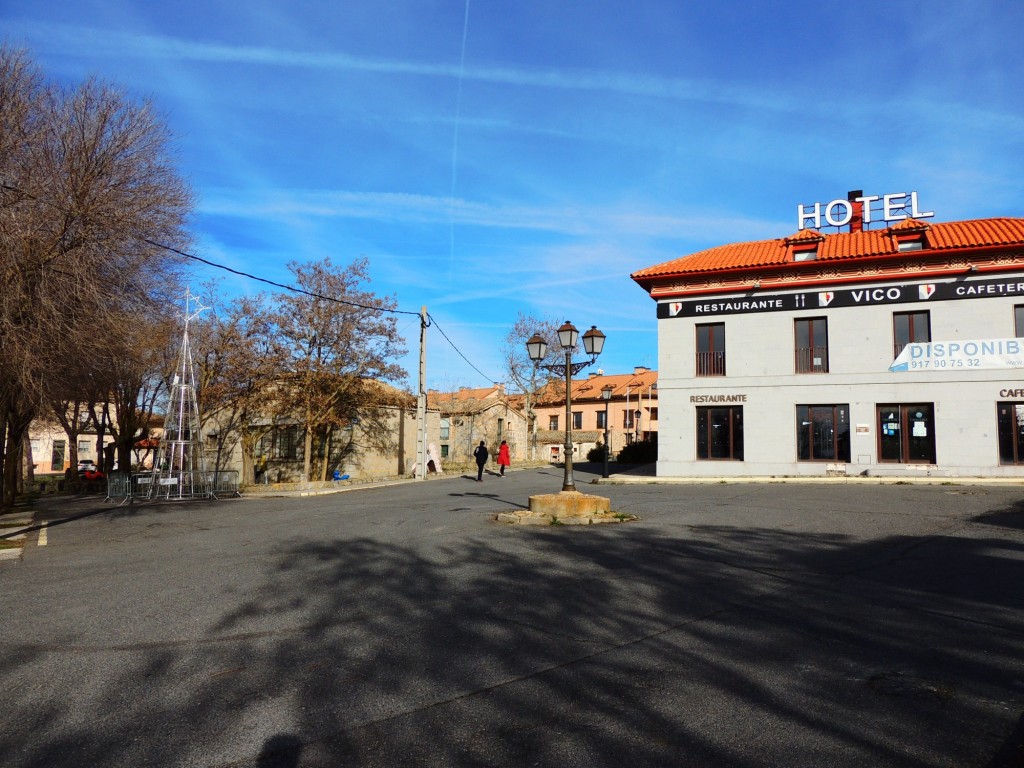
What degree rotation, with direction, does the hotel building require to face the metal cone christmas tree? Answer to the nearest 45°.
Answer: approximately 45° to its right

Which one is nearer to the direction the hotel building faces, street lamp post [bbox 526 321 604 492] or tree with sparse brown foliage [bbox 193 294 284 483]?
the street lamp post

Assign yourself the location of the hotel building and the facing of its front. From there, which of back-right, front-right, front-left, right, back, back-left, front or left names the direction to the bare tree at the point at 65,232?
front-right

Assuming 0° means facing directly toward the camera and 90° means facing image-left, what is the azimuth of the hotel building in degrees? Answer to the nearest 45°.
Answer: approximately 0°

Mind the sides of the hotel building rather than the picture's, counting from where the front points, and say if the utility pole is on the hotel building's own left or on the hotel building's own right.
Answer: on the hotel building's own right

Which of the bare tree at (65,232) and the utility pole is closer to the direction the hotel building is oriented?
the bare tree

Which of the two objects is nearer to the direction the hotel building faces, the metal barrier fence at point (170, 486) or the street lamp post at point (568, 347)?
the street lamp post

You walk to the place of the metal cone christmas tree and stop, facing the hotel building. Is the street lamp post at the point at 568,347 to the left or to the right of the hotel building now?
right

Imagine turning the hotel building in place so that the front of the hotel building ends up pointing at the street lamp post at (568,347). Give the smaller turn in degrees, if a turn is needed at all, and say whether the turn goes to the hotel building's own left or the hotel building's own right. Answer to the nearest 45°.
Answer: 0° — it already faces it

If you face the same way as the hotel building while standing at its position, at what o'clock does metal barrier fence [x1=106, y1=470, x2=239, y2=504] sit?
The metal barrier fence is roughly at 2 o'clock from the hotel building.
